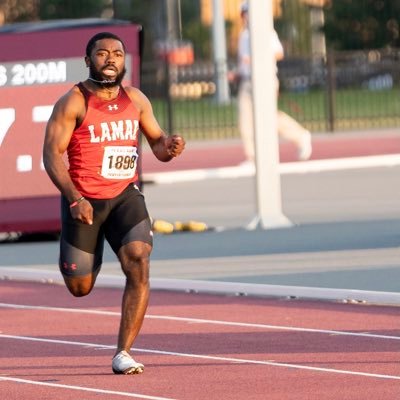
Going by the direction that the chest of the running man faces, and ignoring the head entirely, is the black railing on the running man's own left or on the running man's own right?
on the running man's own left

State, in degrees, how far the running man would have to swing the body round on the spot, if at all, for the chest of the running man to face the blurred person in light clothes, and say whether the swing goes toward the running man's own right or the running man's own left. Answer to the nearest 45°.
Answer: approximately 135° to the running man's own left

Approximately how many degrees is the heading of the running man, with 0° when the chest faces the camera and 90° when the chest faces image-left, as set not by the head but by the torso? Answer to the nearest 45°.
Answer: approximately 315°
